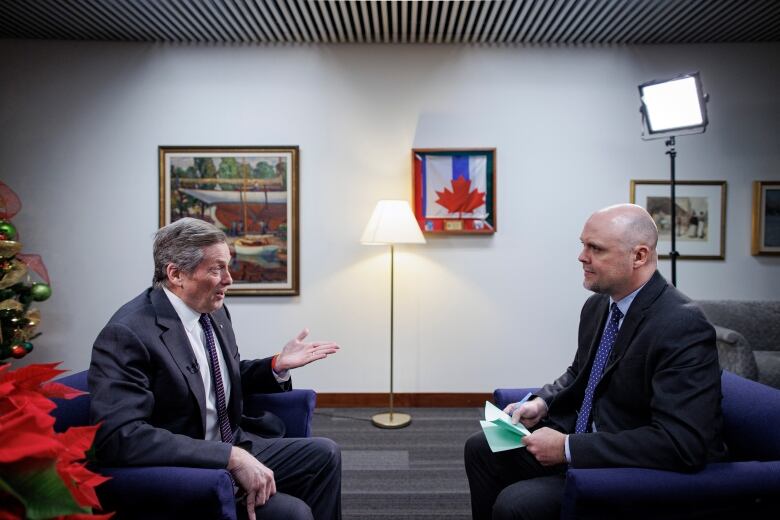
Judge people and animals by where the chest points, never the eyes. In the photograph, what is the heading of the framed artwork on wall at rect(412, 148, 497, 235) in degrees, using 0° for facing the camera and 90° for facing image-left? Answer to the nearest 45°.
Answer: approximately 0°

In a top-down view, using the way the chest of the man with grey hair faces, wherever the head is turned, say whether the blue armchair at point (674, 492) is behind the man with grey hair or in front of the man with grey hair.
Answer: in front

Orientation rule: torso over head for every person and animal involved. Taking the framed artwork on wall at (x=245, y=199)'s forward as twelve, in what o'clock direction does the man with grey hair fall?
The man with grey hair is roughly at 12 o'clock from the framed artwork on wall.

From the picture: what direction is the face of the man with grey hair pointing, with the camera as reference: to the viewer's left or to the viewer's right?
to the viewer's right

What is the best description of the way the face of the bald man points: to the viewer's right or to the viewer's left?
to the viewer's left

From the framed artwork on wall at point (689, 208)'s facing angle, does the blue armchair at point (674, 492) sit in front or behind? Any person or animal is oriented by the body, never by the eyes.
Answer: in front

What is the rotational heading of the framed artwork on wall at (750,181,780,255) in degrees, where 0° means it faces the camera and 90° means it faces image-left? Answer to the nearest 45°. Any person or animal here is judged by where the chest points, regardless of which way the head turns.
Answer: approximately 0°

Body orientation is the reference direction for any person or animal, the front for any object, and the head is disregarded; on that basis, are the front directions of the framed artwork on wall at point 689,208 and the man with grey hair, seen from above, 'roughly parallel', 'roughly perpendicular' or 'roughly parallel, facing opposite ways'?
roughly perpendicular

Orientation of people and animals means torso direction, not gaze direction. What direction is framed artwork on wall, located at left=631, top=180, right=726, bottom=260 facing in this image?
toward the camera

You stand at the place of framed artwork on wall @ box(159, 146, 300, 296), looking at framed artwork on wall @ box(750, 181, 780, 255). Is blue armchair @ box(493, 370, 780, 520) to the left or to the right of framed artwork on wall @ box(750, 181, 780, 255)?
right
